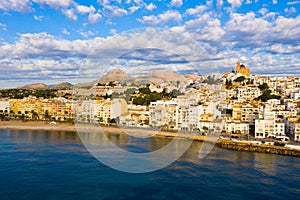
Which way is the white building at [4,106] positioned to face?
toward the camera

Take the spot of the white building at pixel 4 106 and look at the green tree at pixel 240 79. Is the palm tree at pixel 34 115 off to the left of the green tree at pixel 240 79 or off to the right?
right

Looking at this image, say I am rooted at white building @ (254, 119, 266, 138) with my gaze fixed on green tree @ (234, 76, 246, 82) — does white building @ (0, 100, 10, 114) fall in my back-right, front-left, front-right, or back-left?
front-left

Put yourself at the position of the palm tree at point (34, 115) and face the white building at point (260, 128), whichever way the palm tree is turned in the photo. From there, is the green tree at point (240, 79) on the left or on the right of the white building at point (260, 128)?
left

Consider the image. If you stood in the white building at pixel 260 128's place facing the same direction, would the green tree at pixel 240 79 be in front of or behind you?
behind

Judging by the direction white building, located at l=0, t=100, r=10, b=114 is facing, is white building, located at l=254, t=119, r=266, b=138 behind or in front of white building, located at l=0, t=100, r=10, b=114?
in front

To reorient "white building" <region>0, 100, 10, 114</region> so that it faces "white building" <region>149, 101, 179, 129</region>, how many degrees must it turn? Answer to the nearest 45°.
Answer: approximately 45° to its left

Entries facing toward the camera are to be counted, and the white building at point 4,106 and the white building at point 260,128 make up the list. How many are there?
2

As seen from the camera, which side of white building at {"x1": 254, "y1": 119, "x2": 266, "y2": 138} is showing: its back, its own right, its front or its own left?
front

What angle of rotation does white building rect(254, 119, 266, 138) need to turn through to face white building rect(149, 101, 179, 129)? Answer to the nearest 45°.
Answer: approximately 135° to its right
